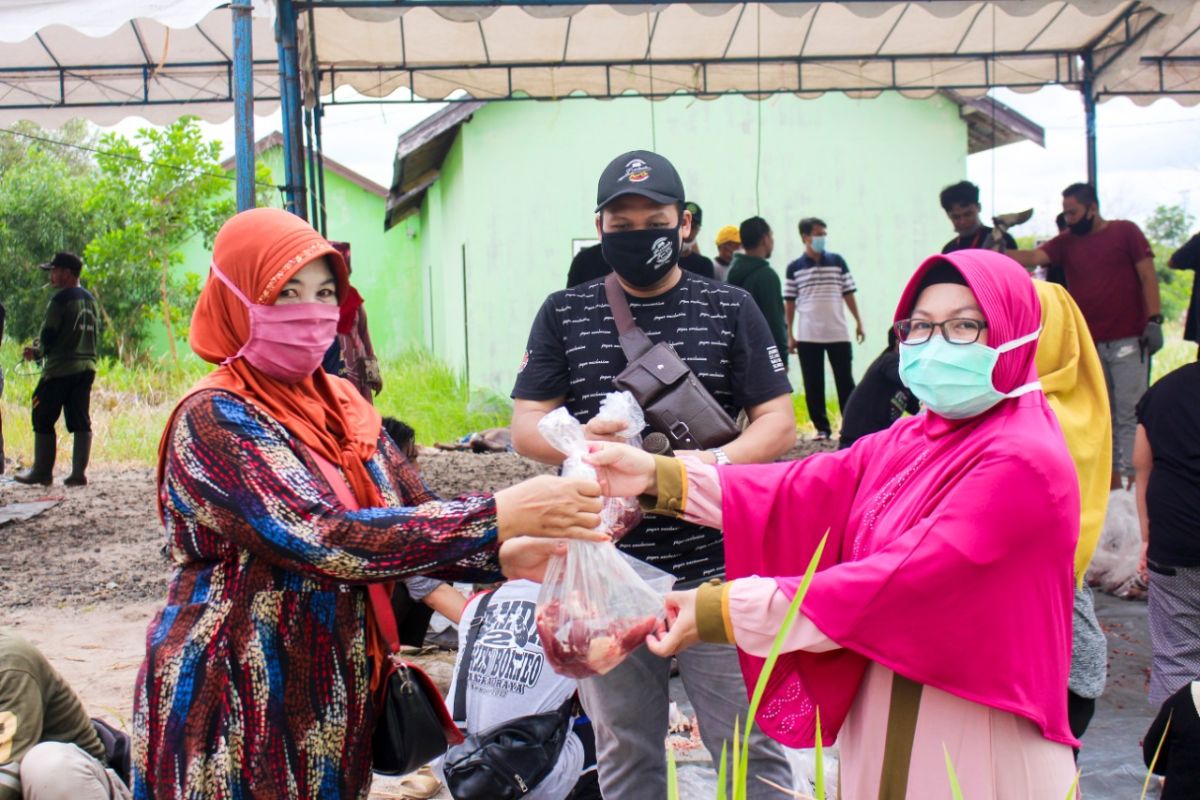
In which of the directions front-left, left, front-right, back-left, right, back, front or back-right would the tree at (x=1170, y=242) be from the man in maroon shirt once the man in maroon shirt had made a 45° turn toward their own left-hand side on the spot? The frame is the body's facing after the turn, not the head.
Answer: back

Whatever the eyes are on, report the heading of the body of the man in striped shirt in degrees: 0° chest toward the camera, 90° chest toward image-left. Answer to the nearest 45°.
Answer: approximately 0°

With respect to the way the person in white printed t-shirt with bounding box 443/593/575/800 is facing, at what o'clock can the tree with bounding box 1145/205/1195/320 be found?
The tree is roughly at 7 o'clock from the person in white printed t-shirt.

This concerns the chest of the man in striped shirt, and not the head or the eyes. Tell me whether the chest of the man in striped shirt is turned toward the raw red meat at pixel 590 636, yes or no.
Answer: yes

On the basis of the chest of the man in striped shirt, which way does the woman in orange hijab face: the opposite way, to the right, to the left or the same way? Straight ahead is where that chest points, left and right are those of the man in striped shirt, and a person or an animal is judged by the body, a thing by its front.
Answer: to the left

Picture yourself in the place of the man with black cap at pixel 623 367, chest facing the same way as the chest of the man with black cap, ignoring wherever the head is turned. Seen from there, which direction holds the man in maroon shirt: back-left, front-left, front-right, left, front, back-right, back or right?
back-left

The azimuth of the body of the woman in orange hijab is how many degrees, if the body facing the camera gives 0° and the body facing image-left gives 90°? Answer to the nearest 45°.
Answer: approximately 315°

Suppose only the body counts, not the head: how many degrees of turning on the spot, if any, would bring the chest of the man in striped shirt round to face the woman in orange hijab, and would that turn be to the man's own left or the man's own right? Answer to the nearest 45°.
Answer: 0° — they already face them

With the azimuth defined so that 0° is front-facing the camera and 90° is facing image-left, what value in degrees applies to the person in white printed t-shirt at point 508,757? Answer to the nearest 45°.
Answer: approximately 0°

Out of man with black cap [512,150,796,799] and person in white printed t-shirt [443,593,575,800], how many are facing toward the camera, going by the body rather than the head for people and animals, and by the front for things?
2

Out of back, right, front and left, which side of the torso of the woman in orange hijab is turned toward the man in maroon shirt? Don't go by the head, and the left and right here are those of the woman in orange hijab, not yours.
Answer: left

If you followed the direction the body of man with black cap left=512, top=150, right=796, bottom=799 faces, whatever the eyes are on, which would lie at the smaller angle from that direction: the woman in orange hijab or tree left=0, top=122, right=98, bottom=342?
the woman in orange hijab

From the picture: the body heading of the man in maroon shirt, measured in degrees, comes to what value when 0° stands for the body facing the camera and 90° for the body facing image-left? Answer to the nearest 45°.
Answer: approximately 45°
